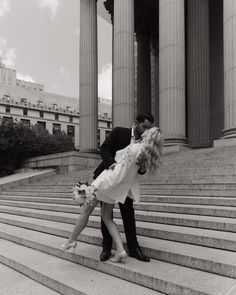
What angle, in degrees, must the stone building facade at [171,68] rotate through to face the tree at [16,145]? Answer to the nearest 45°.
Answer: approximately 45° to its right

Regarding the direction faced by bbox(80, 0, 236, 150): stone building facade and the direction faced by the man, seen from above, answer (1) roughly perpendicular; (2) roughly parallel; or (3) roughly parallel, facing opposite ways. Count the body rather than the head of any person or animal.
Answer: roughly perpendicular

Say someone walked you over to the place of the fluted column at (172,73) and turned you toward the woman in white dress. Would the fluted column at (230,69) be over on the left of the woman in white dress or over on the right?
left
